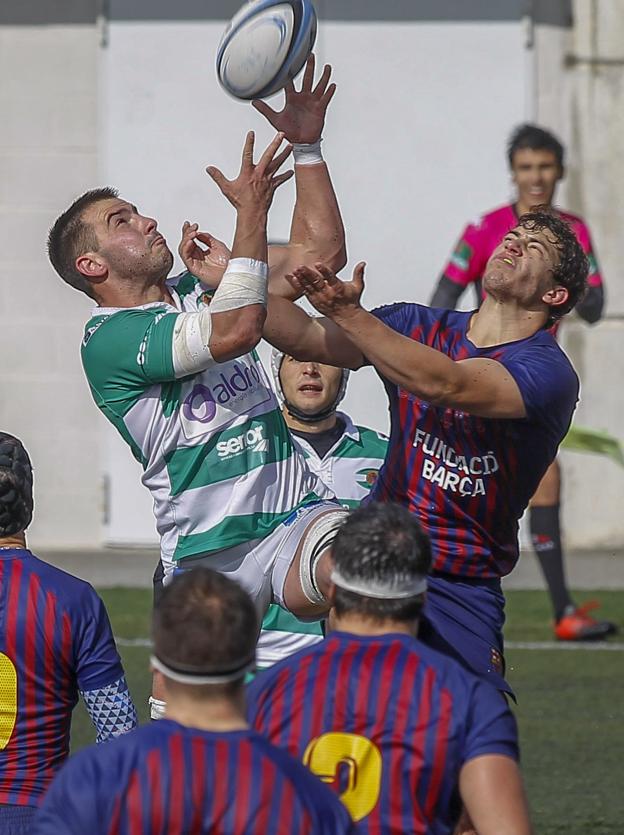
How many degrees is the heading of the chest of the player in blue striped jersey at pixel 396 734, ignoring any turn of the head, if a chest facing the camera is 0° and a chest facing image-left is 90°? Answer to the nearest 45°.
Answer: approximately 180°

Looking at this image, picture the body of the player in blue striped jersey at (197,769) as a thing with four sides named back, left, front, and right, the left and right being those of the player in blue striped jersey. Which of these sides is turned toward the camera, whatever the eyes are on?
back

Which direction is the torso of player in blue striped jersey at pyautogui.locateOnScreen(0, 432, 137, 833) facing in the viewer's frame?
away from the camera

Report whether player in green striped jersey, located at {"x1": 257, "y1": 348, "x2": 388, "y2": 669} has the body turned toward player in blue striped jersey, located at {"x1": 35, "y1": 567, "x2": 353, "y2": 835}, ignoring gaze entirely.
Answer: yes

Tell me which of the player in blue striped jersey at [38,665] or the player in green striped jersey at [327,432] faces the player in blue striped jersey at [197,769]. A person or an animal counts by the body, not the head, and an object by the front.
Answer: the player in green striped jersey

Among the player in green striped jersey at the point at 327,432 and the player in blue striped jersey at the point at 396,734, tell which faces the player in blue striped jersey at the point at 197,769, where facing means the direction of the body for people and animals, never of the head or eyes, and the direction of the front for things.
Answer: the player in green striped jersey

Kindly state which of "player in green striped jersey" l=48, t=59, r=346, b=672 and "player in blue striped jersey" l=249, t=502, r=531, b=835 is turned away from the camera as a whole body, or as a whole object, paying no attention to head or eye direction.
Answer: the player in blue striped jersey

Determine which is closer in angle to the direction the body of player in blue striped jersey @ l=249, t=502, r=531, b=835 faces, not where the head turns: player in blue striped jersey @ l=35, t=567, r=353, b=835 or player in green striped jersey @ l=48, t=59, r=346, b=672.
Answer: the player in green striped jersey

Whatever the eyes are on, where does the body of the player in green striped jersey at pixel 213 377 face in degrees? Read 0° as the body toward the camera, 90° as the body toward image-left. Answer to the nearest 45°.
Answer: approximately 315°

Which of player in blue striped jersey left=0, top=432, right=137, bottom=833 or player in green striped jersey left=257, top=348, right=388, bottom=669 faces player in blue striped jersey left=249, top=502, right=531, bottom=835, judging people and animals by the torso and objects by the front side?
the player in green striped jersey
